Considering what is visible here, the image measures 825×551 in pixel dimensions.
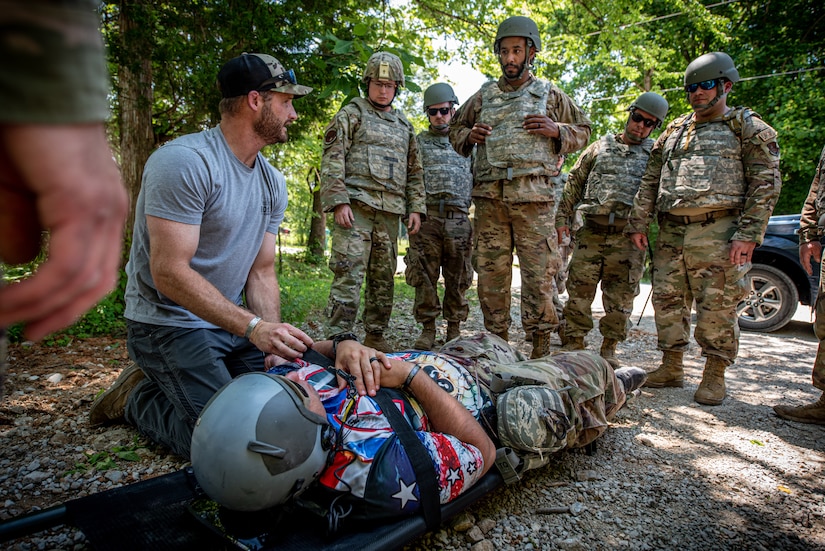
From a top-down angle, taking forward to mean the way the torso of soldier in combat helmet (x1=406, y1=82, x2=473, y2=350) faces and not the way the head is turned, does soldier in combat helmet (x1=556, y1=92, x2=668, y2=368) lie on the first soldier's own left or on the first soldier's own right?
on the first soldier's own left

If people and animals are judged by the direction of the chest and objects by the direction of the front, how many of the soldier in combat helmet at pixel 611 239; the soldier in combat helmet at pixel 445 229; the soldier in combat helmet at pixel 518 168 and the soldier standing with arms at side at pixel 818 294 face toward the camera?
3

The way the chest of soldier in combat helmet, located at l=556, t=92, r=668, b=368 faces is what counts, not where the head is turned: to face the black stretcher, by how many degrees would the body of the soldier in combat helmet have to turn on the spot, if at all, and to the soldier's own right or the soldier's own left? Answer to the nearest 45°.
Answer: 0° — they already face it

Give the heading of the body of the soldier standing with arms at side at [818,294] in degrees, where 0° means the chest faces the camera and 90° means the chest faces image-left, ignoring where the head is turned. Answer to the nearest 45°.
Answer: approximately 90°

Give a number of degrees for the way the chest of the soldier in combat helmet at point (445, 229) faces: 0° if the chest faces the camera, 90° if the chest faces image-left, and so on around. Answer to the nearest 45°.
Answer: approximately 0°

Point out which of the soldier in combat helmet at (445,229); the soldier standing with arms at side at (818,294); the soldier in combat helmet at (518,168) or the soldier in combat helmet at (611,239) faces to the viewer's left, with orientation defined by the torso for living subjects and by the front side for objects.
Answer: the soldier standing with arms at side

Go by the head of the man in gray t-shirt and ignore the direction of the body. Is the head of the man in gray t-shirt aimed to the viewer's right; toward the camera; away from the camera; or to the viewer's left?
to the viewer's right
